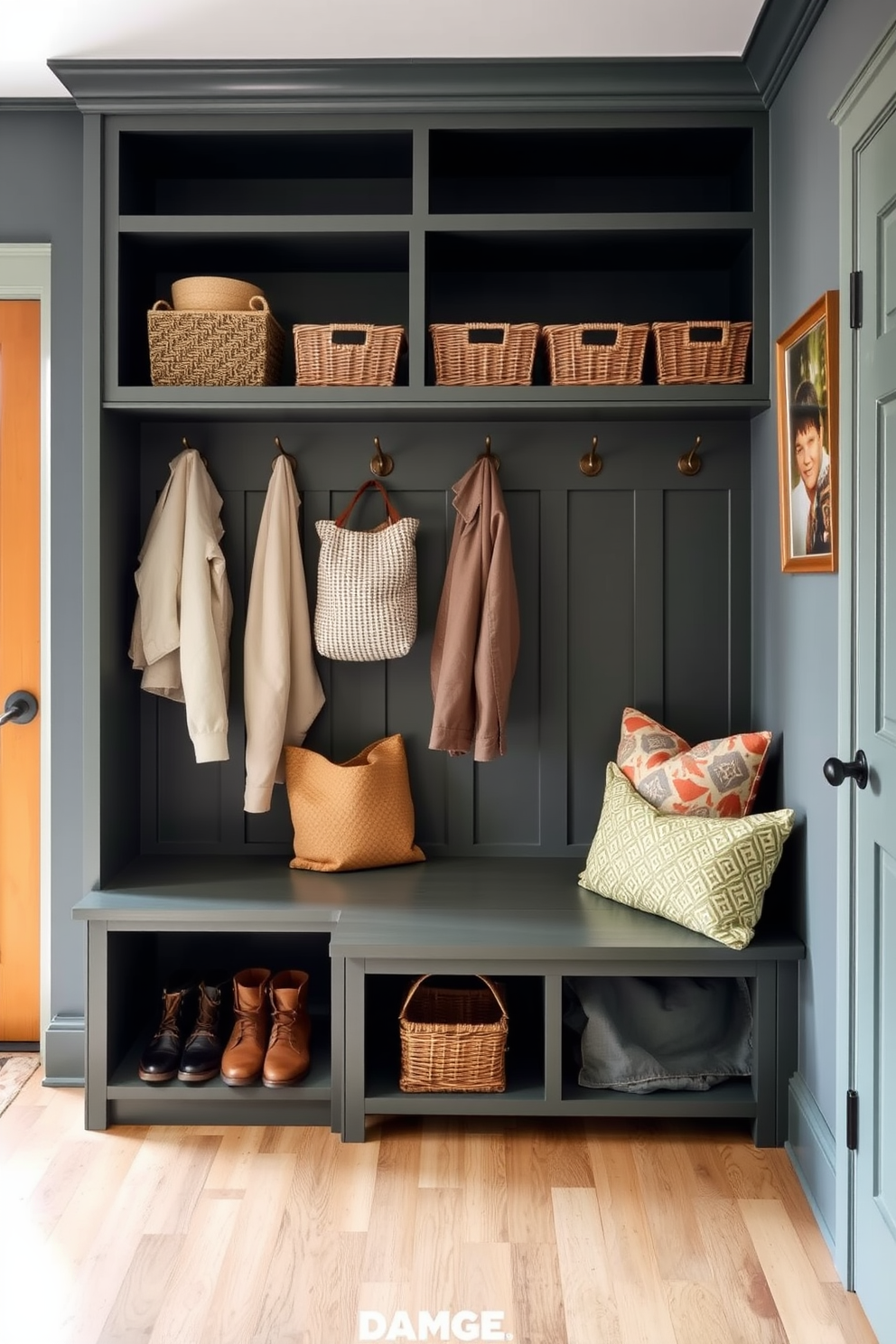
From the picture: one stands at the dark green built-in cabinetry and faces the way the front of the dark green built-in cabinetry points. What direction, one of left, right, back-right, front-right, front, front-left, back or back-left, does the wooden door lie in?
right

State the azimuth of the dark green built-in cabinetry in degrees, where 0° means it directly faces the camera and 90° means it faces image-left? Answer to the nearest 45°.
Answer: approximately 0°

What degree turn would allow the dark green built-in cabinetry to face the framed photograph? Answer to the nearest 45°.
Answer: approximately 45° to its left
